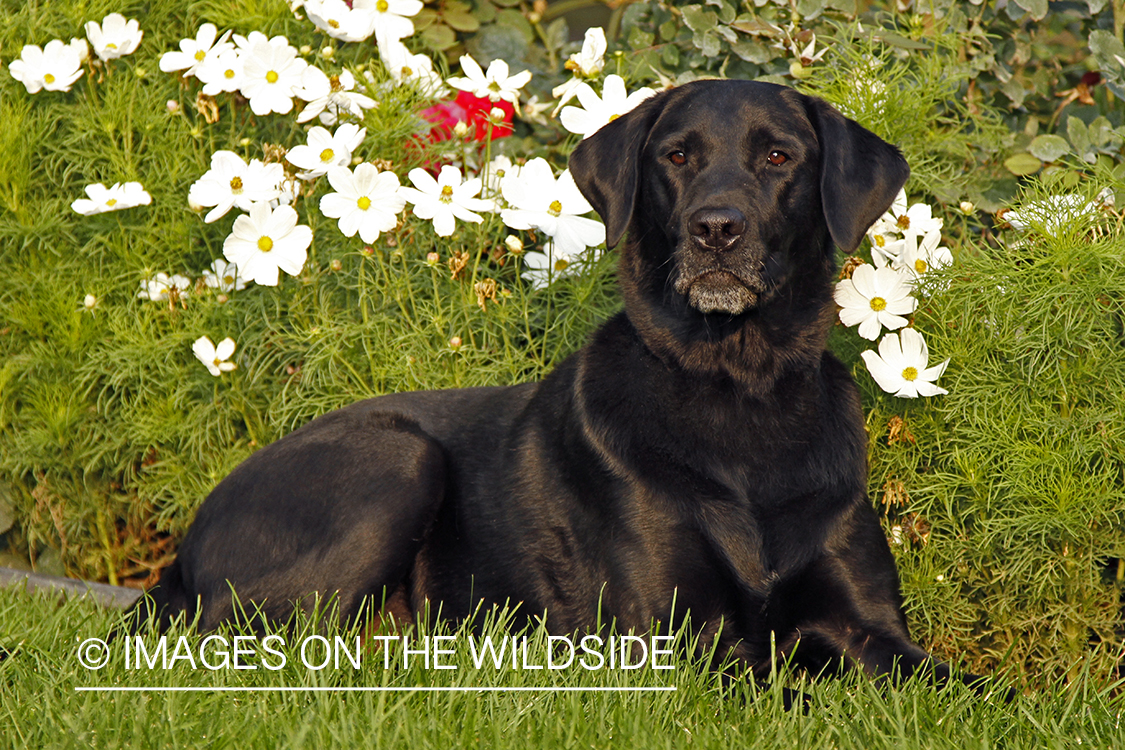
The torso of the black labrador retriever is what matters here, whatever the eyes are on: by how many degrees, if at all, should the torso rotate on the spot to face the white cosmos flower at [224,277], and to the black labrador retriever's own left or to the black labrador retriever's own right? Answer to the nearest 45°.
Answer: approximately 180°

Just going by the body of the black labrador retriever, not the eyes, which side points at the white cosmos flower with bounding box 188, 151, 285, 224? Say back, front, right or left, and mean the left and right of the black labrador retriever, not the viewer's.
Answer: back

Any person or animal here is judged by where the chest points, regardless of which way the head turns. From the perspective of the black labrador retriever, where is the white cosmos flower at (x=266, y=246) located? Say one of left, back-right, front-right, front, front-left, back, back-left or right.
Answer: back

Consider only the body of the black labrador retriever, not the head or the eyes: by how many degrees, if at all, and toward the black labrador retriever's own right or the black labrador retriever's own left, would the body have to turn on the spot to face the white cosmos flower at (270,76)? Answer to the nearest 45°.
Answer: approximately 180°

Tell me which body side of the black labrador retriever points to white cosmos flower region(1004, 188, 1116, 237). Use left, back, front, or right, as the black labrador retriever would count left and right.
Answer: left

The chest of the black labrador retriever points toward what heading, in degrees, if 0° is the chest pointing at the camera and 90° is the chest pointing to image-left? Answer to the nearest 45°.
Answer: approximately 315°

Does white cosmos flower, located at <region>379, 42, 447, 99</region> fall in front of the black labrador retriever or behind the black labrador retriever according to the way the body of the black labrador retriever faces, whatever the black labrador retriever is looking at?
behind

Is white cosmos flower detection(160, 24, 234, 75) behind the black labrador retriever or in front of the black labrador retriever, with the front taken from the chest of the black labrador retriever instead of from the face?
behind

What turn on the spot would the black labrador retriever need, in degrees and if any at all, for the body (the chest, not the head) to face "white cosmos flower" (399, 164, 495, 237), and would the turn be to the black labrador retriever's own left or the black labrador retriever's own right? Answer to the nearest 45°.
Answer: approximately 180°

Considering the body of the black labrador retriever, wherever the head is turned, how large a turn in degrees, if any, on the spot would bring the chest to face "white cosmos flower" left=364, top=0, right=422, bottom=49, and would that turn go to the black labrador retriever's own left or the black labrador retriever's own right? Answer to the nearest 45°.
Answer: approximately 135° to the black labrador retriever's own left

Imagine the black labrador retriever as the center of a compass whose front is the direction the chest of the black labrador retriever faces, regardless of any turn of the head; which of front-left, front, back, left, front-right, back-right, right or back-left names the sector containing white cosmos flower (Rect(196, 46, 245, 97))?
back

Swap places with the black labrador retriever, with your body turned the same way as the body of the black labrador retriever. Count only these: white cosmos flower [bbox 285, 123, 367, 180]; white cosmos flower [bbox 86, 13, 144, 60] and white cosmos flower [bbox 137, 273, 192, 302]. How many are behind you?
3
